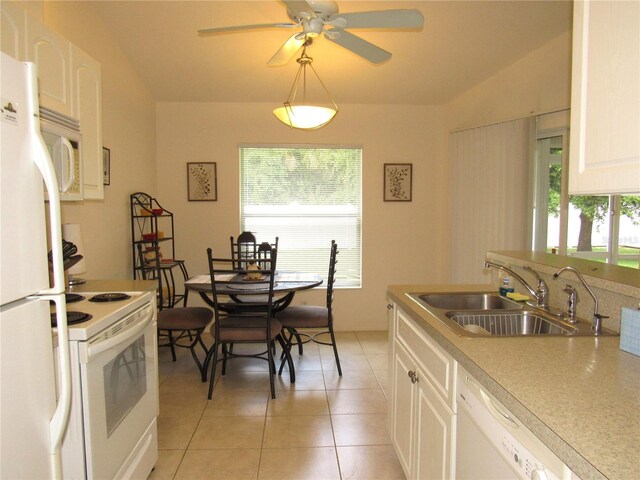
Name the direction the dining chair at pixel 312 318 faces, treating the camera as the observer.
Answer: facing to the left of the viewer

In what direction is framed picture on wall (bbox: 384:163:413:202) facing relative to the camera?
toward the camera

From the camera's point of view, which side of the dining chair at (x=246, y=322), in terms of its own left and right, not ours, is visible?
back

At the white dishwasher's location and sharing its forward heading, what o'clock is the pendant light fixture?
The pendant light fixture is roughly at 3 o'clock from the white dishwasher.

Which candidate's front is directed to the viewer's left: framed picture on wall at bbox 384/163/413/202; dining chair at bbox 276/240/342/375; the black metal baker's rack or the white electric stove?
the dining chair

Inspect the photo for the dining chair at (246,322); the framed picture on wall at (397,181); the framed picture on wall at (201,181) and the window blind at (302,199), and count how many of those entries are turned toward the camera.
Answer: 3

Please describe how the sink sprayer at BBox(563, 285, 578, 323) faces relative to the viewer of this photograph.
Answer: facing the viewer and to the left of the viewer

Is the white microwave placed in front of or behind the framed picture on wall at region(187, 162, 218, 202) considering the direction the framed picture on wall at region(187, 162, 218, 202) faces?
in front

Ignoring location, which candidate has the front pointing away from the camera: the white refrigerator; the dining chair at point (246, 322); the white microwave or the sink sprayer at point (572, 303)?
the dining chair

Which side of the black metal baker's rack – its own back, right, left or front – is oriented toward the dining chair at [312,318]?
front

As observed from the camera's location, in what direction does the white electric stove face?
facing the viewer and to the right of the viewer

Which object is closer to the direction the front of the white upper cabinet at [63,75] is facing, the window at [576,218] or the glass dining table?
the window

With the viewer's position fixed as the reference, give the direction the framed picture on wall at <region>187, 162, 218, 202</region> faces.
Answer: facing the viewer

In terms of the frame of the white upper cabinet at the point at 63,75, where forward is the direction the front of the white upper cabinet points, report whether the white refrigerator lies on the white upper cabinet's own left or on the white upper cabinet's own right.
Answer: on the white upper cabinet's own right

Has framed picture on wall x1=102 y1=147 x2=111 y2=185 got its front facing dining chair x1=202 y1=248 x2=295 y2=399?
yes

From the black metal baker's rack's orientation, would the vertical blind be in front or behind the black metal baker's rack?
in front

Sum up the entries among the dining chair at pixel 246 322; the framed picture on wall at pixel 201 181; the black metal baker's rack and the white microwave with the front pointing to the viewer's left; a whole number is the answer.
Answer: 0

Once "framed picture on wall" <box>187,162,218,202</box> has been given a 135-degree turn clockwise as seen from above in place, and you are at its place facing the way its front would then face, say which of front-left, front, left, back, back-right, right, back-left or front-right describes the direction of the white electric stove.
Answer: back-left
